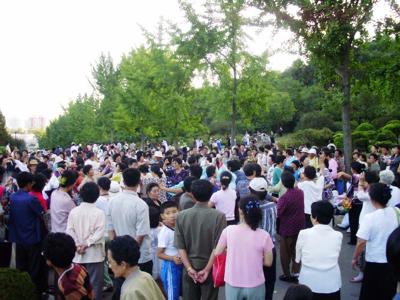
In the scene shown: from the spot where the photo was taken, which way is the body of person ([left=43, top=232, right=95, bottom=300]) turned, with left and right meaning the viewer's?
facing away from the viewer and to the left of the viewer

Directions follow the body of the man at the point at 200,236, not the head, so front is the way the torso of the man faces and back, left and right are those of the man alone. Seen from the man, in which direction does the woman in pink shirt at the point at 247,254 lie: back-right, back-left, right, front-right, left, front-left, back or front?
back-right

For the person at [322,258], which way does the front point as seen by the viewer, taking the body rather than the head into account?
away from the camera

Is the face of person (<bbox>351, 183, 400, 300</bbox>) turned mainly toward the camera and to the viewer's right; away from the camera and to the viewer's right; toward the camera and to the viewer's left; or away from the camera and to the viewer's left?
away from the camera and to the viewer's left

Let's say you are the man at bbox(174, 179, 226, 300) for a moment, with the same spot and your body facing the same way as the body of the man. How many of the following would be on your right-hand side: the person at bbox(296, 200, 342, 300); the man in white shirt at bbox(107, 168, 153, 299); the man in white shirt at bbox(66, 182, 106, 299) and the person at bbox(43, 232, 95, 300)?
1

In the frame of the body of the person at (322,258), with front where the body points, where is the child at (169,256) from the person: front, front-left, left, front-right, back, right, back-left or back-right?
left

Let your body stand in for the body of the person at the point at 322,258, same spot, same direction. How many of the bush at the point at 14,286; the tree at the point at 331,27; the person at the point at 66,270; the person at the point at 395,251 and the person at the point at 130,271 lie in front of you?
1

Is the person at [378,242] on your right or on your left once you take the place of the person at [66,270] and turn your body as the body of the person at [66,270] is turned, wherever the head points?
on your right

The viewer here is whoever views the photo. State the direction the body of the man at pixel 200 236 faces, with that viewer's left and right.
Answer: facing away from the viewer
